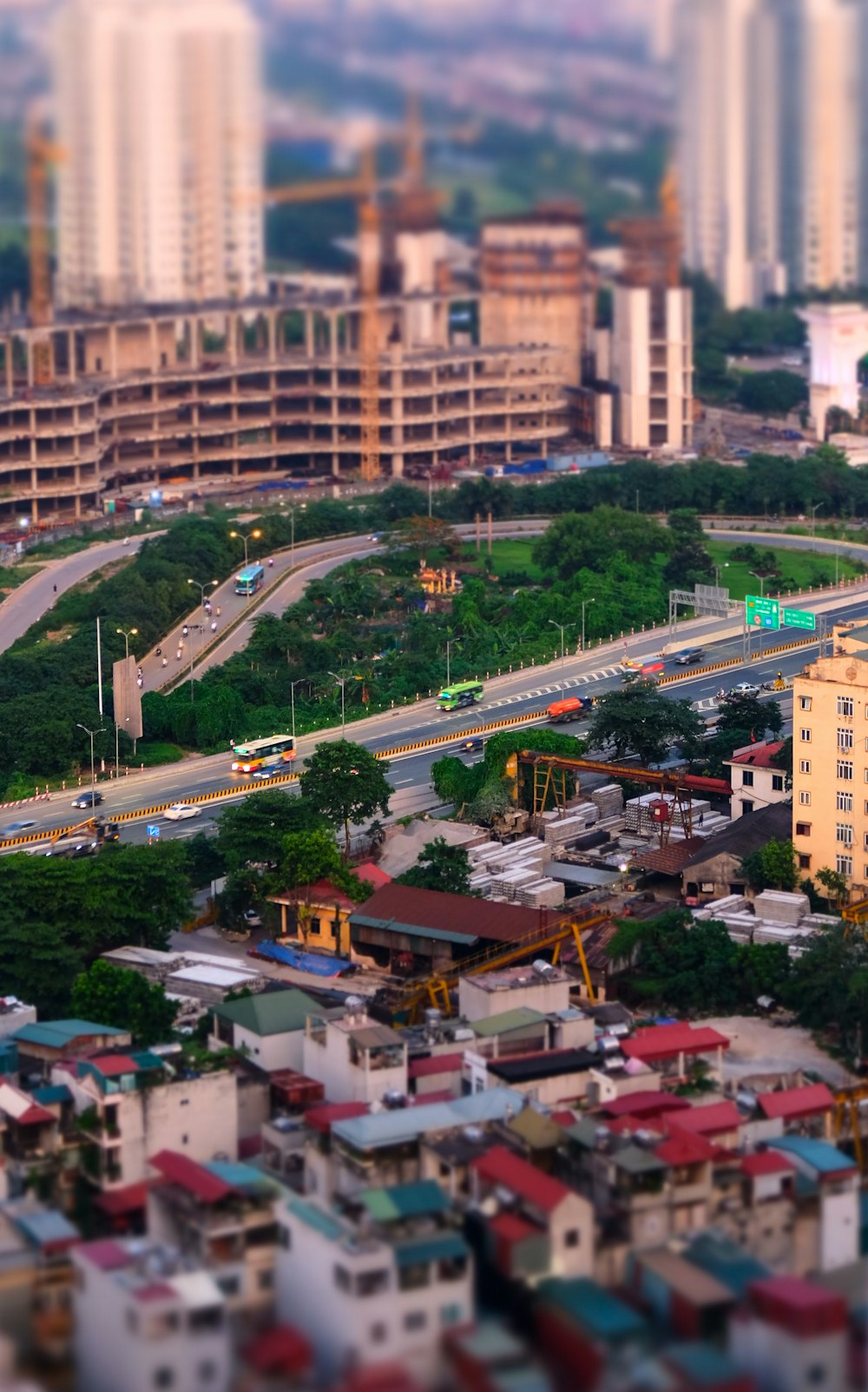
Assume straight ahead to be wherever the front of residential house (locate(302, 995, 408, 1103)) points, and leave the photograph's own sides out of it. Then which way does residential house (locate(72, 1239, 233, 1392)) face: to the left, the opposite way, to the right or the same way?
the same way

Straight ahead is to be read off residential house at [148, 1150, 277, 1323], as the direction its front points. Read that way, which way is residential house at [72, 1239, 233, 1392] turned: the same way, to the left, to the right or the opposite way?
the same way

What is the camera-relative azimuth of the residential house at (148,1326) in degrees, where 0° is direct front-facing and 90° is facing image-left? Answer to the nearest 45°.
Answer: approximately 315°

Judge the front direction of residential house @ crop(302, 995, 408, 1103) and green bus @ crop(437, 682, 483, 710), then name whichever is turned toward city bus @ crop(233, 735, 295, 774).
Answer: the green bus

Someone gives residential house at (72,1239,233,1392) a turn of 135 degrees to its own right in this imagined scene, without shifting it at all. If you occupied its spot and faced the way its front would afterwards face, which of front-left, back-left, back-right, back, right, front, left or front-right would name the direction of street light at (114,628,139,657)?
right

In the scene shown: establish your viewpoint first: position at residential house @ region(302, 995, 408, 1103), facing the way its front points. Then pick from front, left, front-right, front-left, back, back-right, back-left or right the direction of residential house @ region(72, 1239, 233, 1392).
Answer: front-right

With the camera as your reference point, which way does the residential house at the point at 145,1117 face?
facing the viewer and to the left of the viewer

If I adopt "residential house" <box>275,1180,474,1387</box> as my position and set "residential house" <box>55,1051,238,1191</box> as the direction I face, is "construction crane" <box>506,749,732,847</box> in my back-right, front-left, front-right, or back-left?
front-right

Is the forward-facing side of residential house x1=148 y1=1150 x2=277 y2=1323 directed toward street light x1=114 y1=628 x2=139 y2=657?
no

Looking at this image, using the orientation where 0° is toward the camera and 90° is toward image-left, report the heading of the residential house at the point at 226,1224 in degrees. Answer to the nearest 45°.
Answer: approximately 315°

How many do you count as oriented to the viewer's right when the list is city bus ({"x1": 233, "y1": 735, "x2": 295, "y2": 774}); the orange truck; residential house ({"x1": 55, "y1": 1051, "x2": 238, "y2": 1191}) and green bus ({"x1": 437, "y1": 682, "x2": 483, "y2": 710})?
1

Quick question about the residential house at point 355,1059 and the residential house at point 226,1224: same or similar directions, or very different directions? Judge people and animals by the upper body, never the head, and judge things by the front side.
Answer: same or similar directions

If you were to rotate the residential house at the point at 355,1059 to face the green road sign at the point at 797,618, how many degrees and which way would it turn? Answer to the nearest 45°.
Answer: approximately 135° to its left

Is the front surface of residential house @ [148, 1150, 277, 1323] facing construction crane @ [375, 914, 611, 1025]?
no

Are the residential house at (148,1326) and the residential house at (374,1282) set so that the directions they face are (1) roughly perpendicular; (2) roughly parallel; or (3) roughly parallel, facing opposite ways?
roughly parallel

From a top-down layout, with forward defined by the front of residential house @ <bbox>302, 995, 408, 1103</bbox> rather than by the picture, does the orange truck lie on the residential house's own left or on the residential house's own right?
on the residential house's own left

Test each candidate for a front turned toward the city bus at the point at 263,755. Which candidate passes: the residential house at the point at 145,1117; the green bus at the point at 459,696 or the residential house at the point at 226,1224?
the green bus

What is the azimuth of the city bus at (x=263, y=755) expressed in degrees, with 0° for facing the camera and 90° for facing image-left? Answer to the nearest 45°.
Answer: approximately 45°
